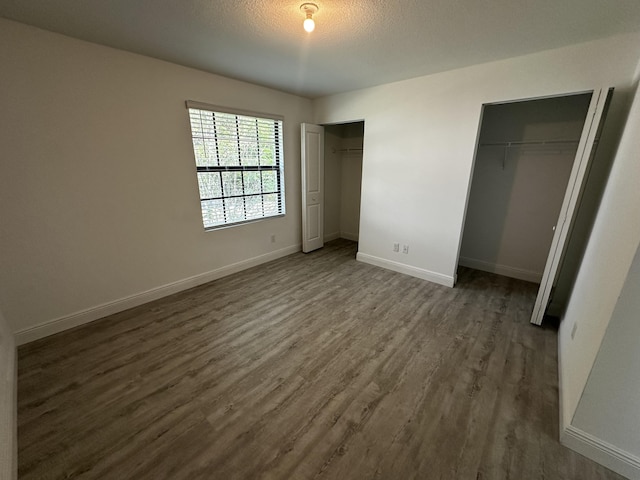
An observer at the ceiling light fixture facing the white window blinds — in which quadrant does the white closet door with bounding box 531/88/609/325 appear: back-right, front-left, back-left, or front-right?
back-right

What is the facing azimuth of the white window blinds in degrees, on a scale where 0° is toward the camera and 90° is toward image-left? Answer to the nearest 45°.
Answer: approximately 315°

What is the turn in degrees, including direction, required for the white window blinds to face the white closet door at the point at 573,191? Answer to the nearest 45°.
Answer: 0° — it already faces it

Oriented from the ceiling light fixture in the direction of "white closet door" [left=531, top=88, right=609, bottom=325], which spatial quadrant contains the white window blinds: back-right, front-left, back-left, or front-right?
back-left

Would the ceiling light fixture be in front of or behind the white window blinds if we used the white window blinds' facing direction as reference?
in front
